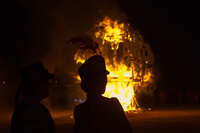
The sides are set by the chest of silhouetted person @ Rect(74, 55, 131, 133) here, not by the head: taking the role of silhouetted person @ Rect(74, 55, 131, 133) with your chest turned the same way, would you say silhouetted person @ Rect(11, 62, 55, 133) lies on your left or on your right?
on your left

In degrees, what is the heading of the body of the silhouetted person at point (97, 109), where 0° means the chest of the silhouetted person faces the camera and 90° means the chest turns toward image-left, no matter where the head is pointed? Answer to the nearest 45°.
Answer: approximately 225°
